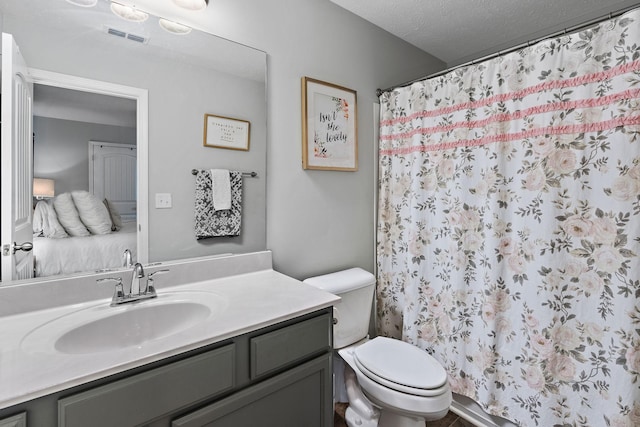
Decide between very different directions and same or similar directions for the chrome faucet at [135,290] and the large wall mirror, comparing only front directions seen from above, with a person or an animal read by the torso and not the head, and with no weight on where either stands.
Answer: same or similar directions

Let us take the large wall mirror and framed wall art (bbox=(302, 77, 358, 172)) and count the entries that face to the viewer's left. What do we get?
0

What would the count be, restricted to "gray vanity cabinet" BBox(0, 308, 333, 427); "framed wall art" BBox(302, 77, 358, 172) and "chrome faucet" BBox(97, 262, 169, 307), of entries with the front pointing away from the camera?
0

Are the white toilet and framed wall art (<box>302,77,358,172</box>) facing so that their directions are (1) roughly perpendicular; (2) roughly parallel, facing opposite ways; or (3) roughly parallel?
roughly parallel

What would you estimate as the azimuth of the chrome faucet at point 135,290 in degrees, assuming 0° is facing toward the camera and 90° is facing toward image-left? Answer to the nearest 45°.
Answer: approximately 315°

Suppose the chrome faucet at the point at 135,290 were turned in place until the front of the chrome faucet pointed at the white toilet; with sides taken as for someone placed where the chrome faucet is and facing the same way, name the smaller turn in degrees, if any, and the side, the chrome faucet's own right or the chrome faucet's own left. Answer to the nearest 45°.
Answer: approximately 45° to the chrome faucet's own left

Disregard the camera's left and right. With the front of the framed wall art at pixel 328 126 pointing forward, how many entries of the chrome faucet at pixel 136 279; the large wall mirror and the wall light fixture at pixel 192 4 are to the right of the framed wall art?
3

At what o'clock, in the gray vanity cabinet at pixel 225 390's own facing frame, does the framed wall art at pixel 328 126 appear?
The framed wall art is roughly at 9 o'clock from the gray vanity cabinet.

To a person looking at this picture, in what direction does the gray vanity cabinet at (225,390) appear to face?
facing the viewer and to the right of the viewer

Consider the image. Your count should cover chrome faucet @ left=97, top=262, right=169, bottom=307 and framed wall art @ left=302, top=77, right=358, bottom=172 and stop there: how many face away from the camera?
0

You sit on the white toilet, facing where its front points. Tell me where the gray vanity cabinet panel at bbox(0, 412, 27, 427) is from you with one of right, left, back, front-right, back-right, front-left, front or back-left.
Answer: right

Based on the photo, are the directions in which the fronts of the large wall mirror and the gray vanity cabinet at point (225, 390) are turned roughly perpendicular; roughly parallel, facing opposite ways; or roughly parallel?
roughly parallel

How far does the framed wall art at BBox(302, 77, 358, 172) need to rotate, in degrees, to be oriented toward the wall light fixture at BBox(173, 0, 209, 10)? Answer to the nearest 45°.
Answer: approximately 90° to its right
